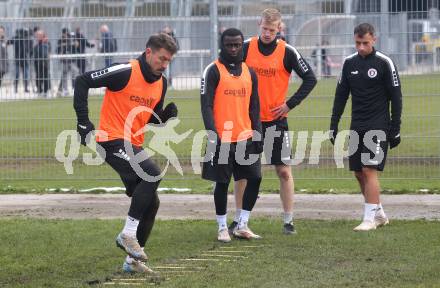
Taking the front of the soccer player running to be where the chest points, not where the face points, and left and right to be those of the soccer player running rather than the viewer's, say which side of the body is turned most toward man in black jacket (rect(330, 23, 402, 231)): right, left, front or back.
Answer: left
